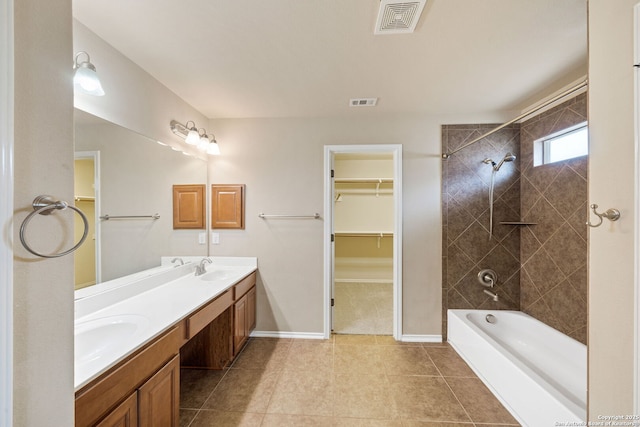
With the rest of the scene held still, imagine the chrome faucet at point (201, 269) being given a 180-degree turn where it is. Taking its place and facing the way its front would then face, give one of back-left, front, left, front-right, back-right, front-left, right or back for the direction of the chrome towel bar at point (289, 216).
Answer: back-right

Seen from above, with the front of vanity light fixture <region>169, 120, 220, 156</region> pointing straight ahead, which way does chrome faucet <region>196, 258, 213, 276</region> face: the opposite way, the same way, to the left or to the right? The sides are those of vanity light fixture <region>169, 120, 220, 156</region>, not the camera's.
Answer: the same way

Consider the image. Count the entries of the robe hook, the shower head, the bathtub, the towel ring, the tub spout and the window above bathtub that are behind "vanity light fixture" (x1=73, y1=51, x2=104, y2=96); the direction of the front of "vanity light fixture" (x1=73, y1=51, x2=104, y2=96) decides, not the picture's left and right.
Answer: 0

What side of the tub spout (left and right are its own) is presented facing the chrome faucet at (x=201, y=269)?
right

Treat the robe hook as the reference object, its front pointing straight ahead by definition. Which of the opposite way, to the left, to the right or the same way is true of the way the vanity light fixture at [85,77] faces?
the opposite way

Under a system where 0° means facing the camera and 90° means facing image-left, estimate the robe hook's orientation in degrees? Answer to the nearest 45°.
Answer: approximately 45°

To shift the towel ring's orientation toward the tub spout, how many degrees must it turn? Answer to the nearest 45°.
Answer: approximately 45° to its left

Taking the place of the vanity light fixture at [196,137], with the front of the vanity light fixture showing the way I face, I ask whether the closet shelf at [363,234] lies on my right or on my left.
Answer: on my left

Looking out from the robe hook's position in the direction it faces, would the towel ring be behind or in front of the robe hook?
in front

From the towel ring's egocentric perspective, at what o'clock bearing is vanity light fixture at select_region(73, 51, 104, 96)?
The vanity light fixture is roughly at 8 o'clock from the towel ring.

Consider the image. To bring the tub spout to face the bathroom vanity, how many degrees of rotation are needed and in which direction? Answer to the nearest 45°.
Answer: approximately 90° to its right

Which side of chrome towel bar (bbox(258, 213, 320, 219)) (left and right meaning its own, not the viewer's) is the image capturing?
front

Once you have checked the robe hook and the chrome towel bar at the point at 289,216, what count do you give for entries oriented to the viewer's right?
0

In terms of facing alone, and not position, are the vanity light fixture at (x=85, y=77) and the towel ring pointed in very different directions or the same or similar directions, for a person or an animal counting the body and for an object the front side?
same or similar directions

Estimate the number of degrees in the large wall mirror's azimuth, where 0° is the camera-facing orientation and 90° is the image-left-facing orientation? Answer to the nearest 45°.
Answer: approximately 315°

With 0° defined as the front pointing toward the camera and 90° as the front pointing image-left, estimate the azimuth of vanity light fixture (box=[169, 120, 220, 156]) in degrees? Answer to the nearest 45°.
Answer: approximately 315°

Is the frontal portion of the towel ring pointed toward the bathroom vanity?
no

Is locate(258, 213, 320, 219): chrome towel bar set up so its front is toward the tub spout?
no

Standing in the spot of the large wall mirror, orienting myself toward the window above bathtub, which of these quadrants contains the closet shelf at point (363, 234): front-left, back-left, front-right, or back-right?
front-left

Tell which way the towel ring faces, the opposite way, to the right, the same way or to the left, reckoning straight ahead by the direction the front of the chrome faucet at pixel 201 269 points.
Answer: the same way

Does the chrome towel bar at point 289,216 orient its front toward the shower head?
no

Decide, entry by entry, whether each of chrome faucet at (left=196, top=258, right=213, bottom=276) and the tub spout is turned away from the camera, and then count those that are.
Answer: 0

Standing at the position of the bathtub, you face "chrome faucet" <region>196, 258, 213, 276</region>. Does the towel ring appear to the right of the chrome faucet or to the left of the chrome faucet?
left
